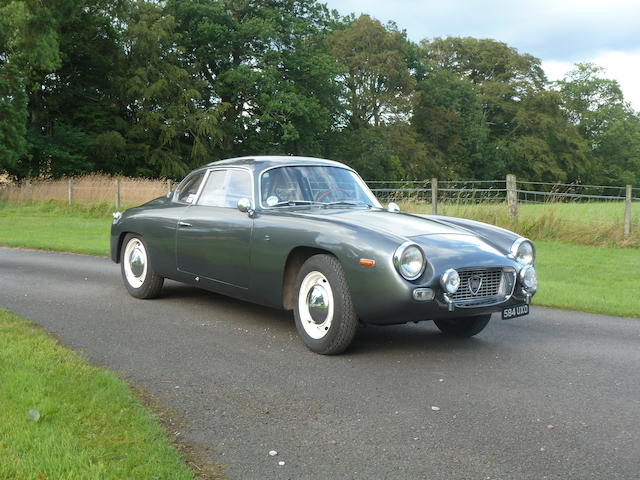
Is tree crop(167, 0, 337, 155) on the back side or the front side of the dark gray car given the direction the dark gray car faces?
on the back side

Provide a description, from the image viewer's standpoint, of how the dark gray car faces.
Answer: facing the viewer and to the right of the viewer

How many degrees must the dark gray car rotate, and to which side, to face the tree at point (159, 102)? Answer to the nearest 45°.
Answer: approximately 135° to its left

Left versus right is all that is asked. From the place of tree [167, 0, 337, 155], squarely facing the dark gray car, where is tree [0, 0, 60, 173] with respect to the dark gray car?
right

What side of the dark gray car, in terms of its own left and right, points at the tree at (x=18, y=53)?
back
